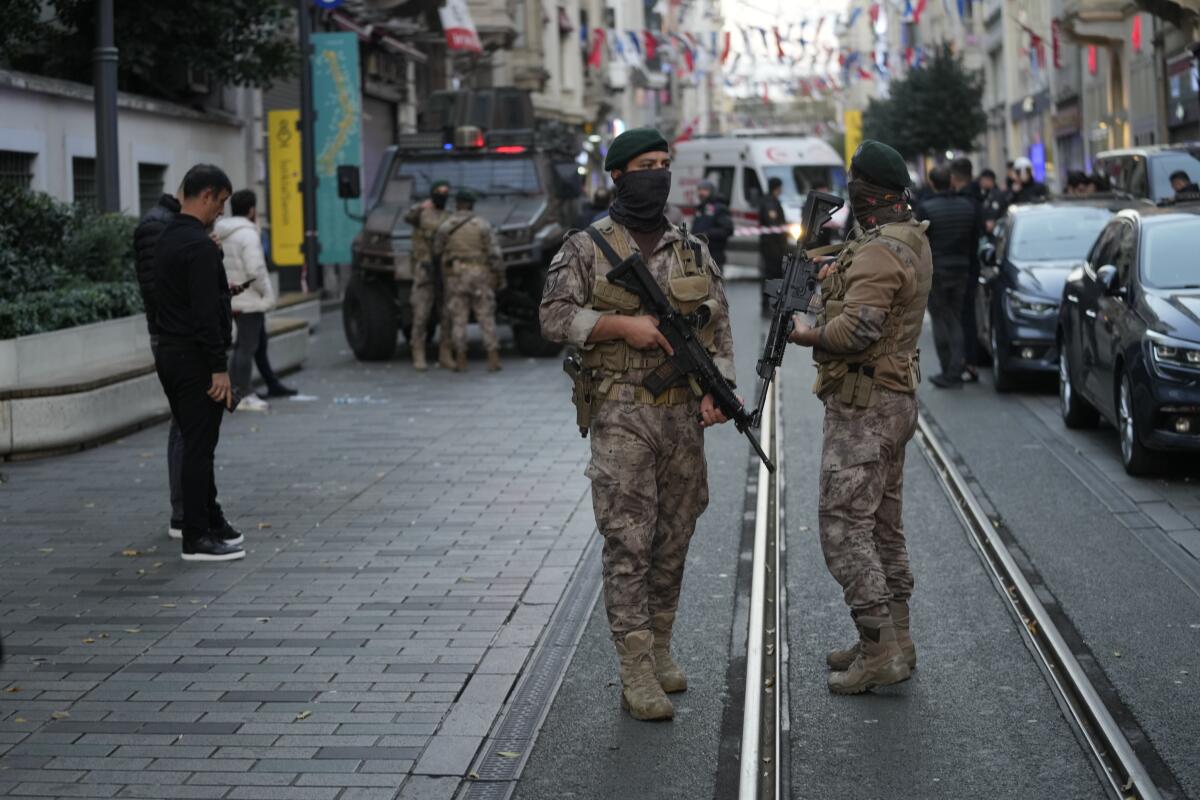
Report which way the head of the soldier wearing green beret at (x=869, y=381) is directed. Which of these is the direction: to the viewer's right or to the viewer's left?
to the viewer's left

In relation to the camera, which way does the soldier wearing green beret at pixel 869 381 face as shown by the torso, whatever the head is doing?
to the viewer's left

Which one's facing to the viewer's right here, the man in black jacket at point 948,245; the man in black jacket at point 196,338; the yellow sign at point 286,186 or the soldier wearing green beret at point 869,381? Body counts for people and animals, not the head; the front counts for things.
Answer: the man in black jacket at point 196,338

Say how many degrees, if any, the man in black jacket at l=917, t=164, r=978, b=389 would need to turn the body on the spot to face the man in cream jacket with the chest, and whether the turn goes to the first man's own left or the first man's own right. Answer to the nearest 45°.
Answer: approximately 45° to the first man's own left

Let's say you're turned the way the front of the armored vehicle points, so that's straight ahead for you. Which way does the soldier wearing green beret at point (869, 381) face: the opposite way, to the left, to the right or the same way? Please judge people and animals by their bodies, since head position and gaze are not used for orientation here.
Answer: to the right

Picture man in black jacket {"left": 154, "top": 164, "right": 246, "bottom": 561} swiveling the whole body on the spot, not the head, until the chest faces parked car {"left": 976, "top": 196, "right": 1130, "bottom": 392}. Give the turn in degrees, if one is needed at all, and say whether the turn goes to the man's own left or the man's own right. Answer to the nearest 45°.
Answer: approximately 45° to the man's own left

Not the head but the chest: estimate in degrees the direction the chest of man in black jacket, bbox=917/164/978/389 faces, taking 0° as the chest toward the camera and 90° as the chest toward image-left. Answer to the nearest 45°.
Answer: approximately 135°

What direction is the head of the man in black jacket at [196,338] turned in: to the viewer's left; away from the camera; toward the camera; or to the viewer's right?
to the viewer's right

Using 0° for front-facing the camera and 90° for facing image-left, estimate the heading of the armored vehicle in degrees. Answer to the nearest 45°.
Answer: approximately 0°

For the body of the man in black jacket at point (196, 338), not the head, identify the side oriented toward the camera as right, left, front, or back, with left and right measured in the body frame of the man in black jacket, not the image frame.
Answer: right

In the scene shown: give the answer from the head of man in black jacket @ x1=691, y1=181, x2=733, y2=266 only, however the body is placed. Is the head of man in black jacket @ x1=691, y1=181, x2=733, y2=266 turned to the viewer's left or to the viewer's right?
to the viewer's left
